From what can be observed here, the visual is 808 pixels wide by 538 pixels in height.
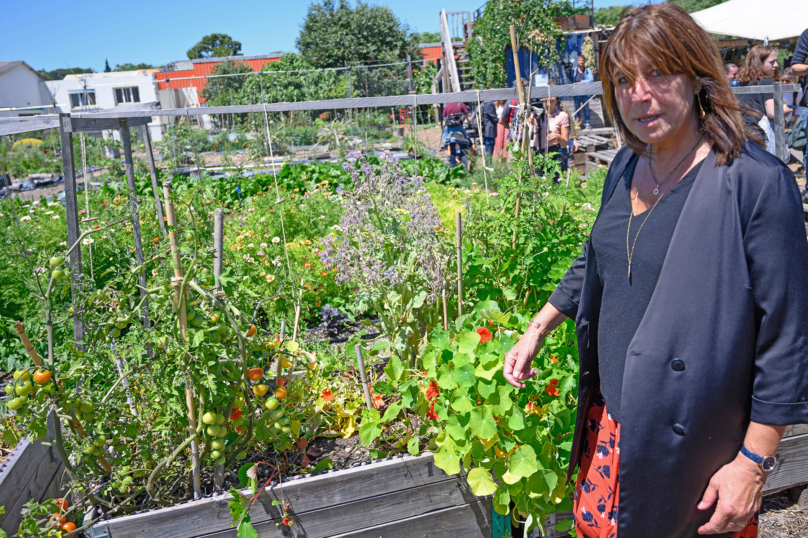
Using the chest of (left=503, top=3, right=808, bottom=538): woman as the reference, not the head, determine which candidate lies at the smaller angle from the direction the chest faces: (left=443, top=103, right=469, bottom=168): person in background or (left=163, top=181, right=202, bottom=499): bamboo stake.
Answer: the bamboo stake

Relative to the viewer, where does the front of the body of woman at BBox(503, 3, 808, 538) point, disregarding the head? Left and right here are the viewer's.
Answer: facing the viewer and to the left of the viewer

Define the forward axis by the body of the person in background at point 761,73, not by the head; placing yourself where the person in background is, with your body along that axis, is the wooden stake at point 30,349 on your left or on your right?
on your right

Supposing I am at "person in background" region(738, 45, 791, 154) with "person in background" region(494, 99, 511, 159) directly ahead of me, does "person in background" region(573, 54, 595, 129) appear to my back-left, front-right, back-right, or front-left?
front-right

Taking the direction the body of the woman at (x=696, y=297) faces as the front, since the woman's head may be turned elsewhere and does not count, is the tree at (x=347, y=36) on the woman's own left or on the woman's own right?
on the woman's own right

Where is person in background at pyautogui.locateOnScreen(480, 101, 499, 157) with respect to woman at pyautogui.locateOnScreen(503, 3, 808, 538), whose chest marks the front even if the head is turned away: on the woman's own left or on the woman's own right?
on the woman's own right

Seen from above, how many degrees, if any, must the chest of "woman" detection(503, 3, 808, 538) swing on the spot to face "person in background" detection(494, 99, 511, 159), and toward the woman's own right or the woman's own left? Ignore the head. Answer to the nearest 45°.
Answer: approximately 135° to the woman's own right
